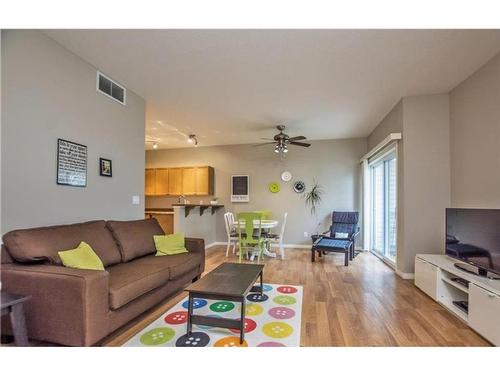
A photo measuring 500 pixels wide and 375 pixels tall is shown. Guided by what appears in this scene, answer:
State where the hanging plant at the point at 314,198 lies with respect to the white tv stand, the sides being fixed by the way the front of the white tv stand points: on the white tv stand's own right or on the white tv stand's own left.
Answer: on the white tv stand's own right

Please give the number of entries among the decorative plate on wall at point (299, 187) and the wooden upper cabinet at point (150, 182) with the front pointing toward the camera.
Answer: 2

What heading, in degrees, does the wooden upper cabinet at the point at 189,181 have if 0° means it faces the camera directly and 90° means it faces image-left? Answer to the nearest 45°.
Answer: approximately 0°

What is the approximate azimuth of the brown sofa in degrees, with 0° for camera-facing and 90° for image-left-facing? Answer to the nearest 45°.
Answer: approximately 315°

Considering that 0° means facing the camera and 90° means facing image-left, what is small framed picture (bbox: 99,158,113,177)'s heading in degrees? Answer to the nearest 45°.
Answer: approximately 315°

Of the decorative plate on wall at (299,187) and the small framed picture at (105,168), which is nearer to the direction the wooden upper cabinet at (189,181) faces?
the small framed picture
